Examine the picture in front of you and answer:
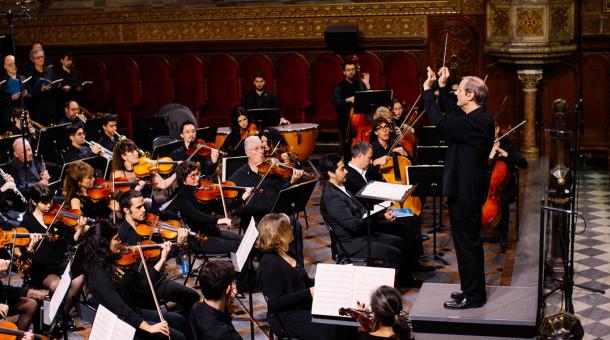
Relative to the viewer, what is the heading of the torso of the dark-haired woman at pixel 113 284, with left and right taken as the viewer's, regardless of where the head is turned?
facing to the right of the viewer

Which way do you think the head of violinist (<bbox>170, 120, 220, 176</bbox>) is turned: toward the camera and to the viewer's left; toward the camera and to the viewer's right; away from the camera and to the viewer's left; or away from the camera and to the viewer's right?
toward the camera and to the viewer's right

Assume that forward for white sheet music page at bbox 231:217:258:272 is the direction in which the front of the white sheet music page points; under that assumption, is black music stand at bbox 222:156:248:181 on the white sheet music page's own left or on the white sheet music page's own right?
on the white sheet music page's own right

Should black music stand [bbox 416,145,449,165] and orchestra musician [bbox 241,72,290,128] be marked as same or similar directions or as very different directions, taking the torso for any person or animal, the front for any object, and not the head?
very different directions

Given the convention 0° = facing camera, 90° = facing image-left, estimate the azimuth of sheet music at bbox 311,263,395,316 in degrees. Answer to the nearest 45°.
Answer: approximately 0°

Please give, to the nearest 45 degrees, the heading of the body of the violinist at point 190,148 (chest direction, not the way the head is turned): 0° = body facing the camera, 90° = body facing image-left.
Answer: approximately 315°

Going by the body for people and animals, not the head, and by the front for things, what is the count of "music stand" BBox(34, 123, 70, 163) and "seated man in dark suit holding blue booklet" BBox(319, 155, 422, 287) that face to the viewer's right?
1

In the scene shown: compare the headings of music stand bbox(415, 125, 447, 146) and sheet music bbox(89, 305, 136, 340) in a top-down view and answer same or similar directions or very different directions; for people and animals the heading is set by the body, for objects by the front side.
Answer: very different directions

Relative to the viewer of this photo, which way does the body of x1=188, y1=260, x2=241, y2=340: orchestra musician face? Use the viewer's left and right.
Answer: facing away from the viewer and to the right of the viewer

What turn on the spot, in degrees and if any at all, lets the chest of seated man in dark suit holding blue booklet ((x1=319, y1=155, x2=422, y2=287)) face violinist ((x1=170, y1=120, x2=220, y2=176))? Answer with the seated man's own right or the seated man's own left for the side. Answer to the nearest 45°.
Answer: approximately 135° to the seated man's own left

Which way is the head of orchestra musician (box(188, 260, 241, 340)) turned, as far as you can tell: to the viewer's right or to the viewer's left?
to the viewer's right
